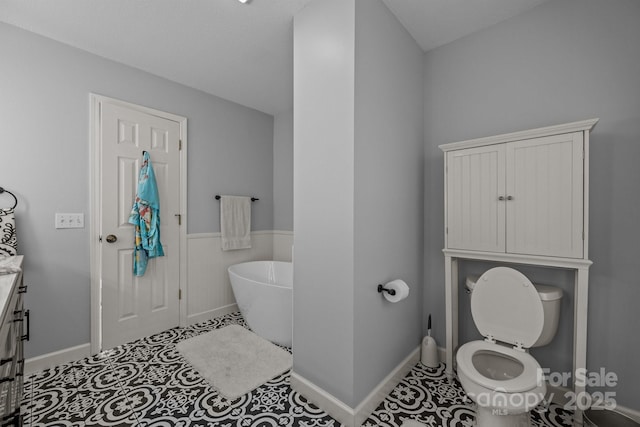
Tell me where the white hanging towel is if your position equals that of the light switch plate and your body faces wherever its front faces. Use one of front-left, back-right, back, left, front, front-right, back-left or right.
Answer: left

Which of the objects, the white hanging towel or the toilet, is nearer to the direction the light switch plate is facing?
the toilet

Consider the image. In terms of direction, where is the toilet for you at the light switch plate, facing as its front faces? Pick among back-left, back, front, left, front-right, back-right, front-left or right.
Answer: front-left

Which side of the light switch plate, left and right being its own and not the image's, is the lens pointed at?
front

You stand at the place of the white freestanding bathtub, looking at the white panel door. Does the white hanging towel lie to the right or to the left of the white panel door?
right

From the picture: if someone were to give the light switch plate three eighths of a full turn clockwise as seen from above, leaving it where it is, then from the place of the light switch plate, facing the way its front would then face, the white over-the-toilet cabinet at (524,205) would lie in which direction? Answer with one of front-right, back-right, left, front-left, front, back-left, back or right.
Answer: back

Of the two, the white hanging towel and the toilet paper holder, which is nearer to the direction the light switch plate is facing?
the toilet paper holder

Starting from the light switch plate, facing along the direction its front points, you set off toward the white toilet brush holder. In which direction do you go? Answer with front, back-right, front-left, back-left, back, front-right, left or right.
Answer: front-left

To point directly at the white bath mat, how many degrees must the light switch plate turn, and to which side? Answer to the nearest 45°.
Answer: approximately 45° to its left
